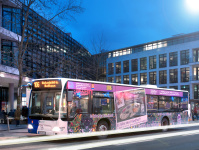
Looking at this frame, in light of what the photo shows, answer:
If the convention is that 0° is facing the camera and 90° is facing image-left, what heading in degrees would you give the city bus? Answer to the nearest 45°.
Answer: approximately 45°
